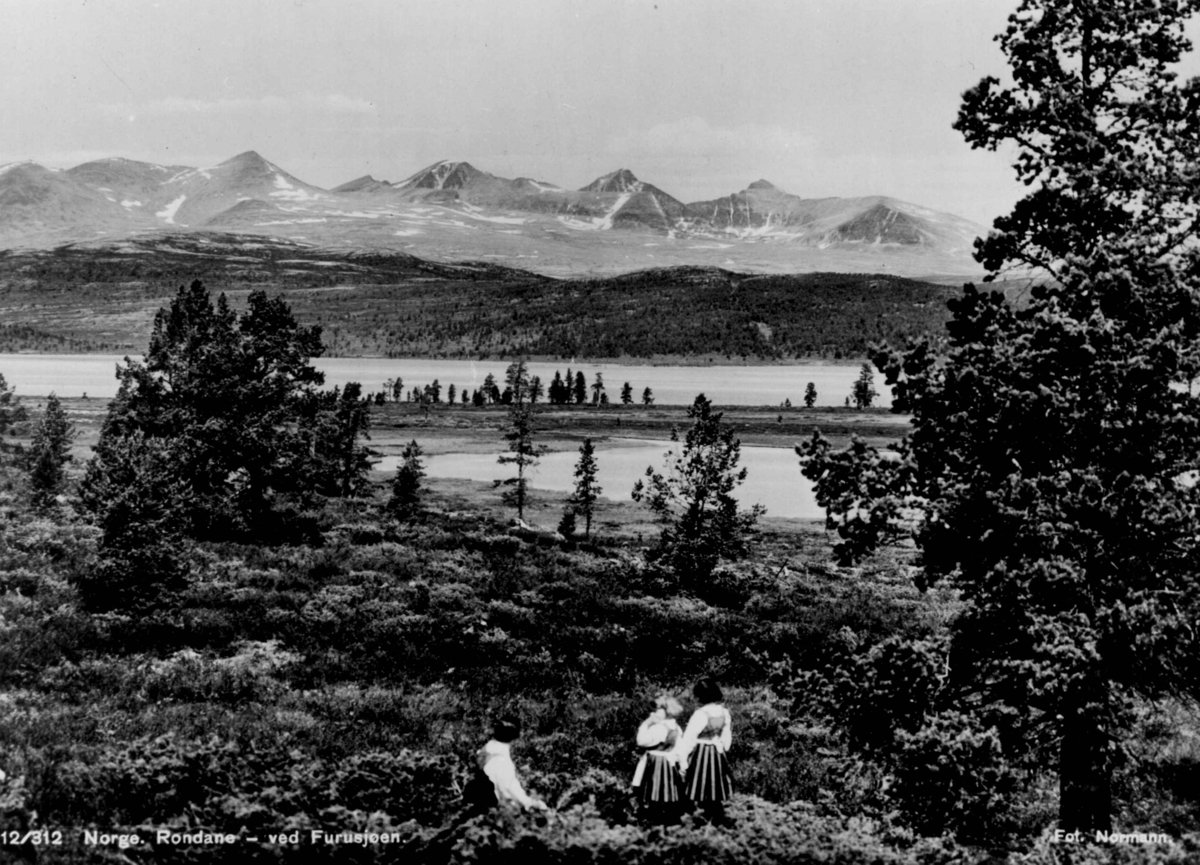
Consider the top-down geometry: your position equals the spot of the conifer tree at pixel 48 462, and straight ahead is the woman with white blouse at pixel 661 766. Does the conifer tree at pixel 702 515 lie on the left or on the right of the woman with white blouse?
left

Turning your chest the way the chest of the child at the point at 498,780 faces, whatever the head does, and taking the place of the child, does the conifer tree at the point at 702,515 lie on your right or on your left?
on your right

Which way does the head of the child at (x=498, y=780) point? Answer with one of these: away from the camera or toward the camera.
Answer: away from the camera

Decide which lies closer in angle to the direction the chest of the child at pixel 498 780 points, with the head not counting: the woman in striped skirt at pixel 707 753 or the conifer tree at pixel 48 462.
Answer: the conifer tree

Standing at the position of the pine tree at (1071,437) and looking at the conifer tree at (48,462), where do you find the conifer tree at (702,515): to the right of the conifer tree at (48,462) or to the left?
right

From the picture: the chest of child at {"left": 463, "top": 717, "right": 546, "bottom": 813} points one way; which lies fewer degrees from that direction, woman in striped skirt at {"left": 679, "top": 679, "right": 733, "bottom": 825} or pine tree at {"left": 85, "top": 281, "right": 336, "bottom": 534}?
the pine tree

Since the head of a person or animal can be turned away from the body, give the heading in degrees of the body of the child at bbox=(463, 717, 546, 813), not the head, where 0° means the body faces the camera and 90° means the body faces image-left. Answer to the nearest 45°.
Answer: approximately 135°

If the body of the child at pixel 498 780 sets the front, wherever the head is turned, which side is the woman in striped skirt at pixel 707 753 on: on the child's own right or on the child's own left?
on the child's own right
